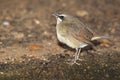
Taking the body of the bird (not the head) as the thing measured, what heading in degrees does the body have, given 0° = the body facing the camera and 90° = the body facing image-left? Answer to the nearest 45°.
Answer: approximately 90°
